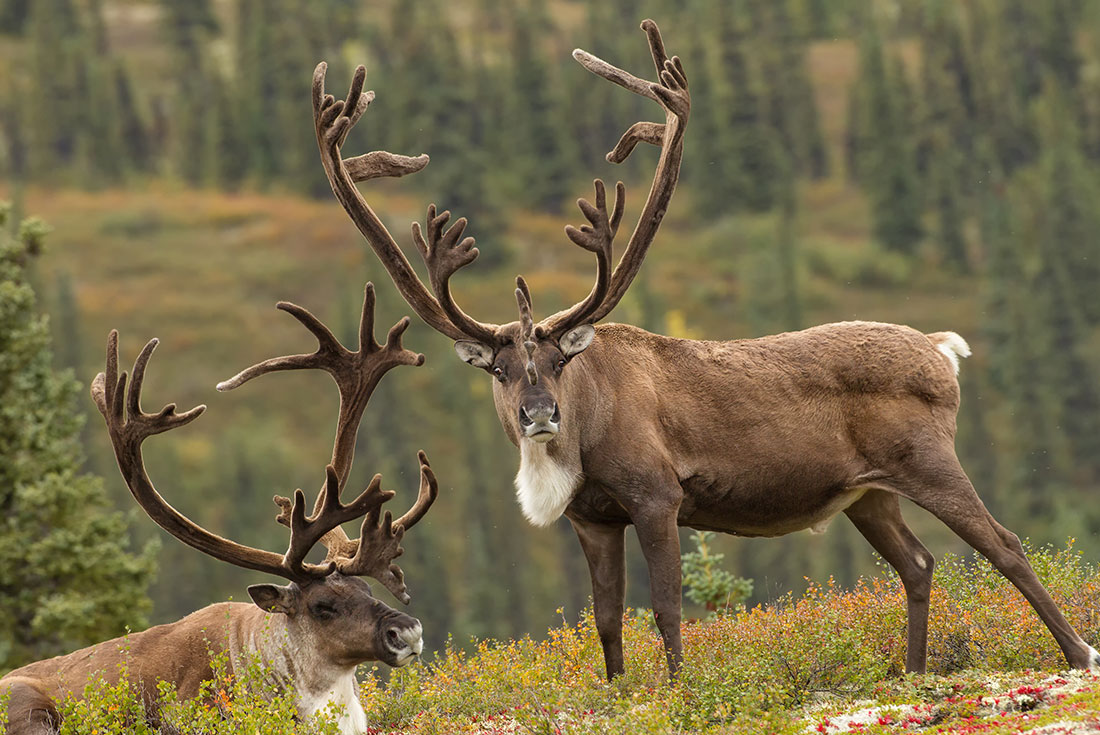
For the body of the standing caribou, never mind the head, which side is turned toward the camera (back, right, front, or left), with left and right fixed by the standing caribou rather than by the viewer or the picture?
left

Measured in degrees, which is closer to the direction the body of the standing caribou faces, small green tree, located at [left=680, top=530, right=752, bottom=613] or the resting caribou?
the resting caribou

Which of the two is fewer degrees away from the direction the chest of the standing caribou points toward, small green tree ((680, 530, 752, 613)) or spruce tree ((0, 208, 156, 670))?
the spruce tree

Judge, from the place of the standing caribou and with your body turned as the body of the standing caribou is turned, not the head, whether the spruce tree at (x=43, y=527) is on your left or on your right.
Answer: on your right

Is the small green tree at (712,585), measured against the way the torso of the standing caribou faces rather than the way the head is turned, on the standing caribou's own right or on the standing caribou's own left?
on the standing caribou's own right
